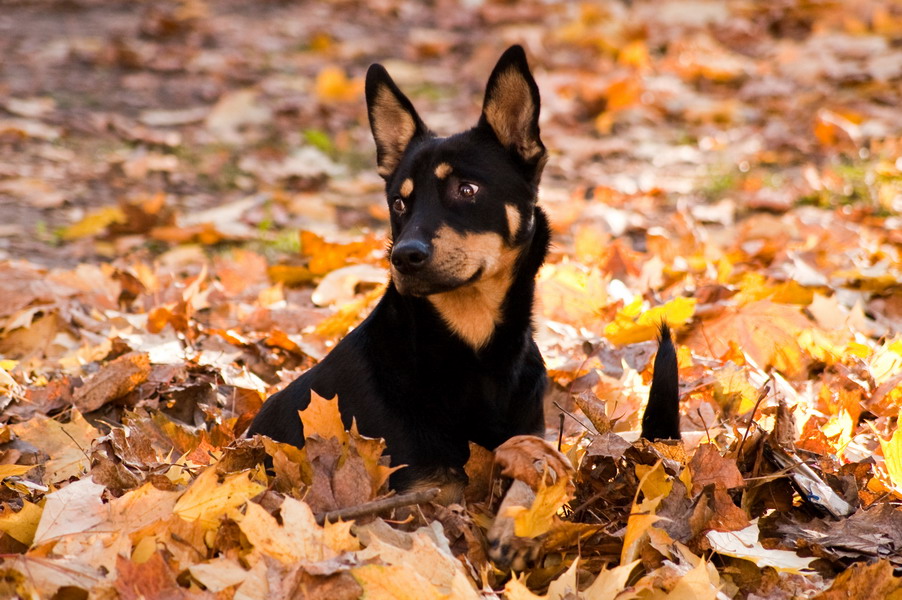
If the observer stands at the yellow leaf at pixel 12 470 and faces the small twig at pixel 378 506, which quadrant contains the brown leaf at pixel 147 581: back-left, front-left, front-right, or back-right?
front-right

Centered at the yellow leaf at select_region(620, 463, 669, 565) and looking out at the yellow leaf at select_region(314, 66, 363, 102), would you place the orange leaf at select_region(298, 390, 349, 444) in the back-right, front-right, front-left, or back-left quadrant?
front-left

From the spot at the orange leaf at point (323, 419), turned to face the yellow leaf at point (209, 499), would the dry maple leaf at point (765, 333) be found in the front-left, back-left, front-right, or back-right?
back-left
